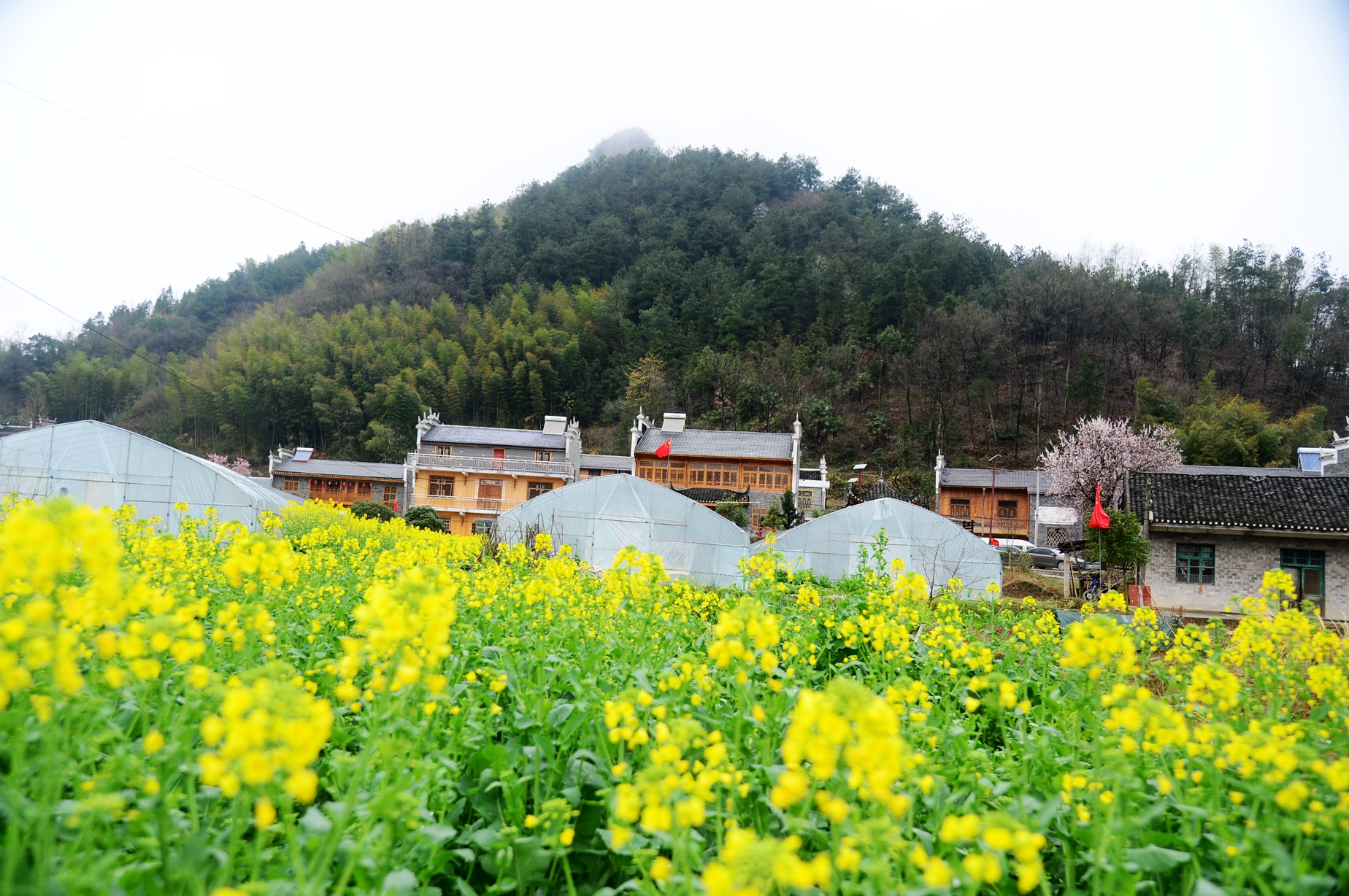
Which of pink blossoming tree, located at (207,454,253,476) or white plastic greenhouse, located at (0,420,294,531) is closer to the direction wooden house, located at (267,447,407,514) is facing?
the white plastic greenhouse

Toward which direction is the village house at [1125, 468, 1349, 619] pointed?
toward the camera

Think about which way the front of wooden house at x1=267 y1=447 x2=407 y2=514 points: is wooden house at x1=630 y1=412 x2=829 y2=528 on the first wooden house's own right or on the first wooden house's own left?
on the first wooden house's own left

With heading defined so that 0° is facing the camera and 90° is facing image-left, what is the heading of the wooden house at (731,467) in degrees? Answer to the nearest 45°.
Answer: approximately 0°

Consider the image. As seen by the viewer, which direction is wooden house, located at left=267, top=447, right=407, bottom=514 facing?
toward the camera

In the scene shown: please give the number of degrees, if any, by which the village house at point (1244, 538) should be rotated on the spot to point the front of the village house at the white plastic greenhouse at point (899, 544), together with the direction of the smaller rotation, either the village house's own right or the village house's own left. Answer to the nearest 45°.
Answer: approximately 45° to the village house's own right

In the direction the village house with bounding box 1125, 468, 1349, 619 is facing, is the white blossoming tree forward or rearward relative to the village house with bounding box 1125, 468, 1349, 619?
rearward

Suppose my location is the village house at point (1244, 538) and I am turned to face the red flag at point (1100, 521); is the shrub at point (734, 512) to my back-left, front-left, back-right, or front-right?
front-right

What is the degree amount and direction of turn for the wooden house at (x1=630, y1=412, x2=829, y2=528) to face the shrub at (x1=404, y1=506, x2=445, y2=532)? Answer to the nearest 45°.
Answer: approximately 45° to its right
